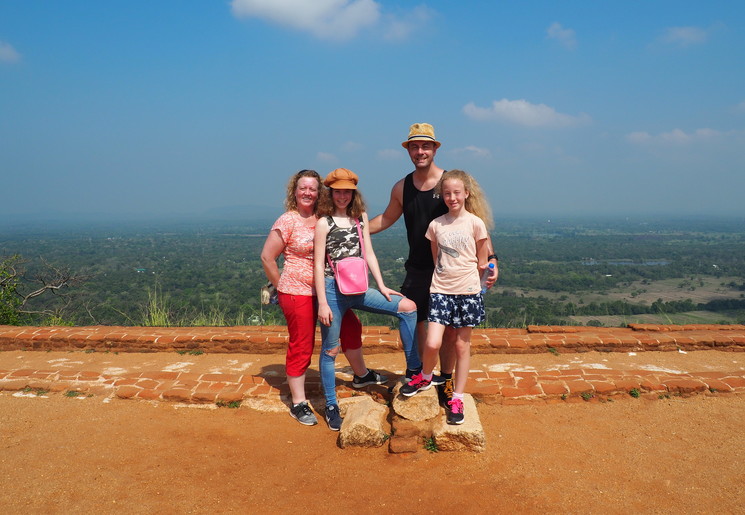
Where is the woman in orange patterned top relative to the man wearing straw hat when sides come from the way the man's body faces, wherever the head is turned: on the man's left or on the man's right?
on the man's right

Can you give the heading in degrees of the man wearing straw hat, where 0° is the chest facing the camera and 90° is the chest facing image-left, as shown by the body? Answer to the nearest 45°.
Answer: approximately 0°

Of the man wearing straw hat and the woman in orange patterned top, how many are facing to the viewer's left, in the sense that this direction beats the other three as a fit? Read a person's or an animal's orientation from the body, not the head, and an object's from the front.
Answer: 0

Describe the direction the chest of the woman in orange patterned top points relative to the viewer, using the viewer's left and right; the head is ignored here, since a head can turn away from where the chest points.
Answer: facing the viewer and to the right of the viewer
